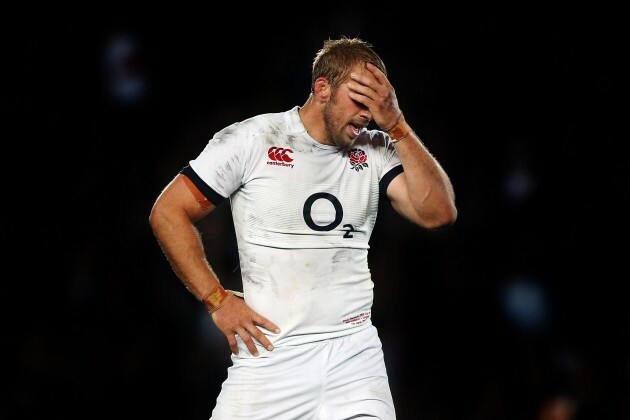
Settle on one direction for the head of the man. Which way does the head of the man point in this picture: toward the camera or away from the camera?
toward the camera

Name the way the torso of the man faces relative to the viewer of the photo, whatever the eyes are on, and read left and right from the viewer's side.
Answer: facing the viewer and to the right of the viewer
